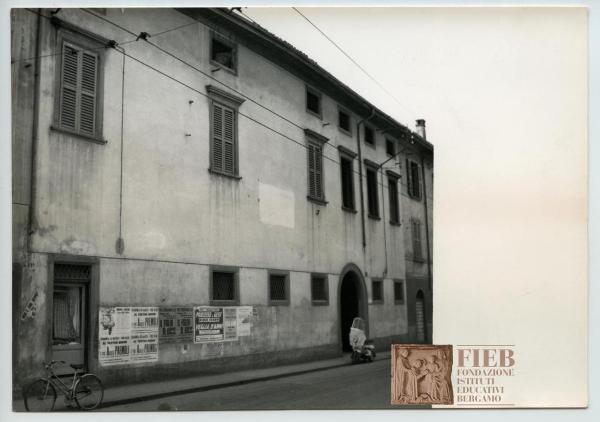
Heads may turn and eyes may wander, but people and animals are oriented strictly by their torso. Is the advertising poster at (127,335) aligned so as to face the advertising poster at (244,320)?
no

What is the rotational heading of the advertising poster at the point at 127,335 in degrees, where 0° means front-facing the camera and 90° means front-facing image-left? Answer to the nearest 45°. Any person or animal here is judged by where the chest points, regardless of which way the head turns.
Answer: approximately 315°
